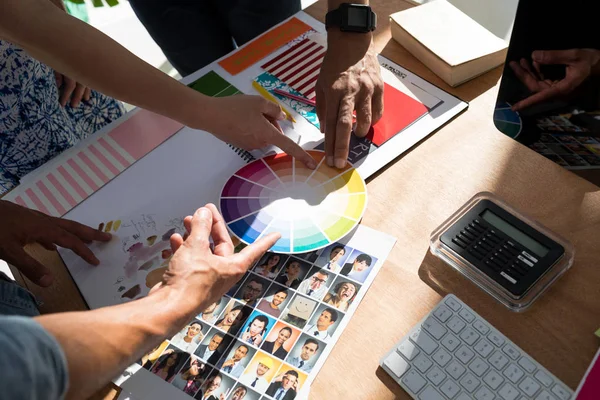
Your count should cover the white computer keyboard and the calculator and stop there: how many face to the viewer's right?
0

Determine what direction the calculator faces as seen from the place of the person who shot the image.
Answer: facing the viewer and to the left of the viewer

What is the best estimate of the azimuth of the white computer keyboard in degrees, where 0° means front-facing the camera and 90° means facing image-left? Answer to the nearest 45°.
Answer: approximately 45°

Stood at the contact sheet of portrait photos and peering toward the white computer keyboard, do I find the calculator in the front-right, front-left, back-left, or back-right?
front-left
